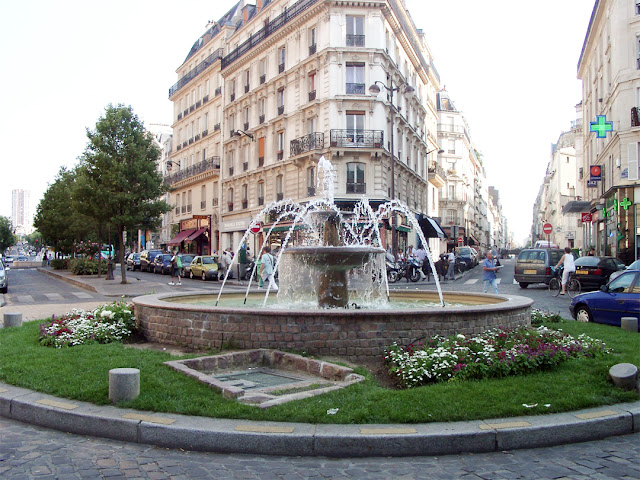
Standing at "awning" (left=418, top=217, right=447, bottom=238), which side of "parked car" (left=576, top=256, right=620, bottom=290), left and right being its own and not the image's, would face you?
left

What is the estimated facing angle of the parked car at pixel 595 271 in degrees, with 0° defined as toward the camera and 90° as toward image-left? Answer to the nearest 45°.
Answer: approximately 225°

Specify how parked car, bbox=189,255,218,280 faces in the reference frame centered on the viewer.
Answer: facing the viewer and to the right of the viewer

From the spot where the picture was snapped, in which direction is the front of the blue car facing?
facing to the left of the viewer

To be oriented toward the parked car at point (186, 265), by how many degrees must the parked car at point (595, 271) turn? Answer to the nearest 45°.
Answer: approximately 135° to its left

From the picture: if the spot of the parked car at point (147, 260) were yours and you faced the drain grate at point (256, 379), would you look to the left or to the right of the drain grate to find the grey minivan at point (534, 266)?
left

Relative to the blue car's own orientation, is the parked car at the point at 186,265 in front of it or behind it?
in front

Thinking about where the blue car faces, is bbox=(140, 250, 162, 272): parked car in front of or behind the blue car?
in front

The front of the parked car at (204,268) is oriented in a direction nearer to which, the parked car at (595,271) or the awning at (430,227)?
the parked car
